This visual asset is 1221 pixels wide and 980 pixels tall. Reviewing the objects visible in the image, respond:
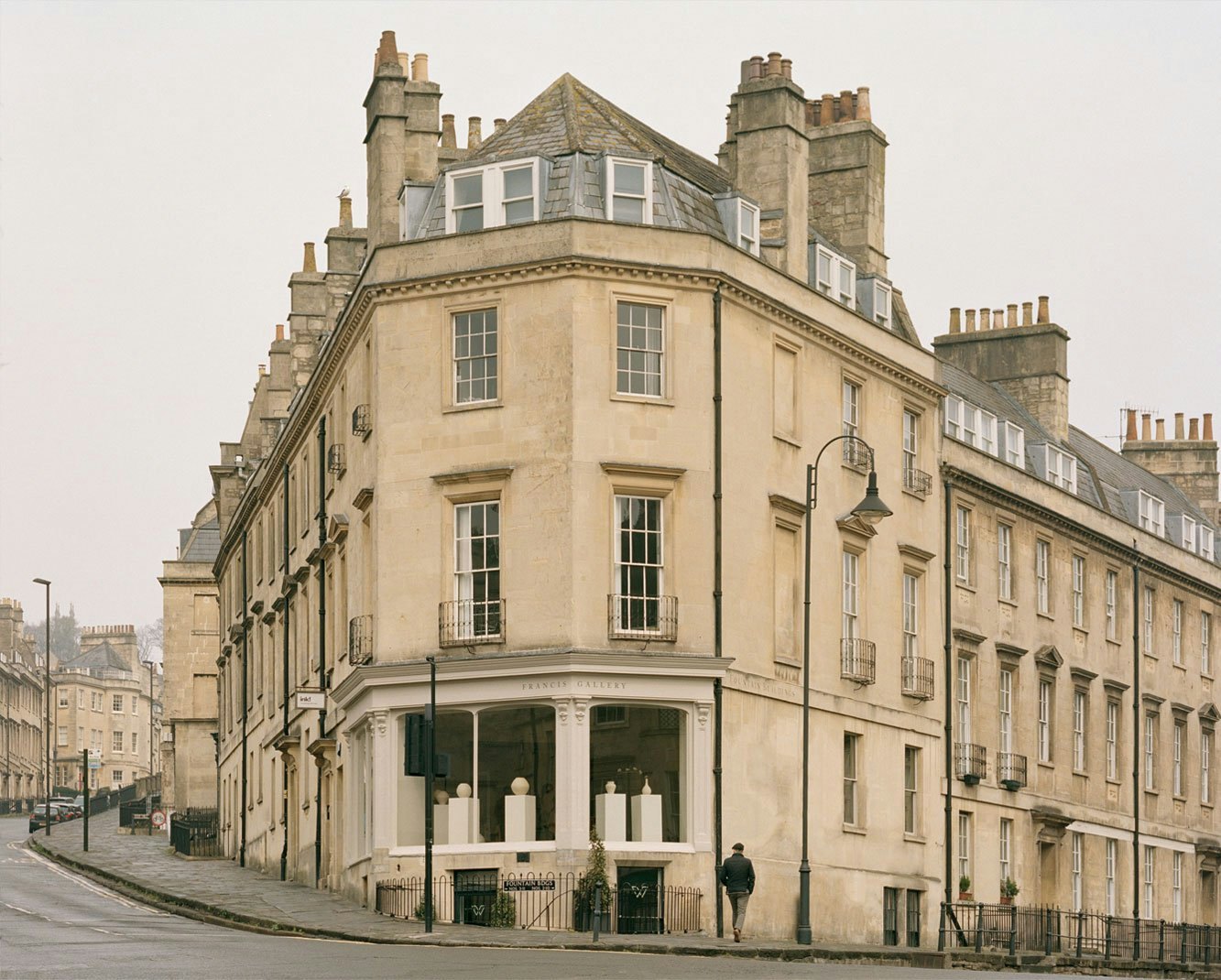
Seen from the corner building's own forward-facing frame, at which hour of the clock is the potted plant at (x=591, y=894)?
The potted plant is roughly at 12 o'clock from the corner building.

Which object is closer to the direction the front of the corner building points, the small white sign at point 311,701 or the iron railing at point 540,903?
the iron railing

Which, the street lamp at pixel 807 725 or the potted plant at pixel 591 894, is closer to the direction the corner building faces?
the potted plant

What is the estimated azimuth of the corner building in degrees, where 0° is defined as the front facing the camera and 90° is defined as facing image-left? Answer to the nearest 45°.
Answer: approximately 0°
